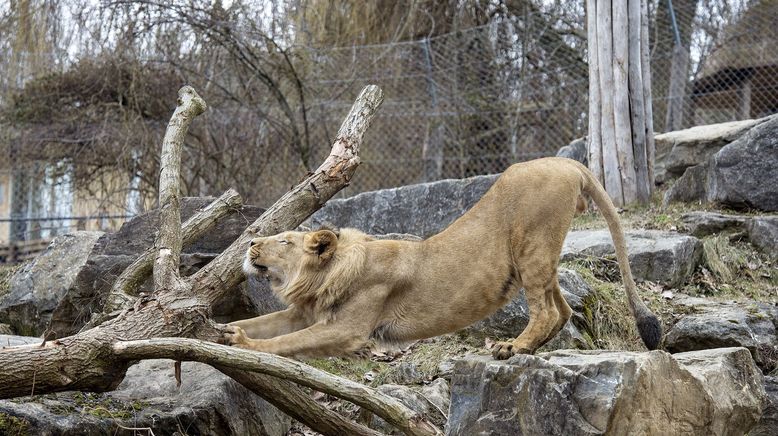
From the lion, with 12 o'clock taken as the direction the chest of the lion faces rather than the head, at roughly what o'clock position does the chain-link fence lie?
The chain-link fence is roughly at 3 o'clock from the lion.

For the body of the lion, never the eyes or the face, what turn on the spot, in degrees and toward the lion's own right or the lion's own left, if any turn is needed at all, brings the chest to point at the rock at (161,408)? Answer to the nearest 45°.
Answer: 0° — it already faces it

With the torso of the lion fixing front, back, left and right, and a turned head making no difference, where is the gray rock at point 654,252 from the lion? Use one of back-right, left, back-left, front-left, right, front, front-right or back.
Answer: back-right

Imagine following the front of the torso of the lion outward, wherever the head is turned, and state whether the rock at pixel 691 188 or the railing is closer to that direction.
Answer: the railing

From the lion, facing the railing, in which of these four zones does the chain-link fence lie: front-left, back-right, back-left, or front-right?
front-right

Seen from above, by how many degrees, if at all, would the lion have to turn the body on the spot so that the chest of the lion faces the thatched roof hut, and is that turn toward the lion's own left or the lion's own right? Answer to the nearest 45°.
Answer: approximately 135° to the lion's own right

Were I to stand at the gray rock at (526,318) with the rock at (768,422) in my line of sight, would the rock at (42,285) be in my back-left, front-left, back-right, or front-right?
back-right

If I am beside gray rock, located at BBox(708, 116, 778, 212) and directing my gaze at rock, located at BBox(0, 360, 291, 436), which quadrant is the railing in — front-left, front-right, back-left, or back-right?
front-right

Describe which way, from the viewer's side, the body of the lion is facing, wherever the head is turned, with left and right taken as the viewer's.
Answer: facing to the left of the viewer

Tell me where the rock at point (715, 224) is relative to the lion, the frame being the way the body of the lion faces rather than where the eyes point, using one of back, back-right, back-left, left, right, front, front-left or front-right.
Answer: back-right

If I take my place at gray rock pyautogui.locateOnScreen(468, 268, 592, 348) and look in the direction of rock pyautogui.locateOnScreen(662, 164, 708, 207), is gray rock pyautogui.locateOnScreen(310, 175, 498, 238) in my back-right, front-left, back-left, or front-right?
front-left

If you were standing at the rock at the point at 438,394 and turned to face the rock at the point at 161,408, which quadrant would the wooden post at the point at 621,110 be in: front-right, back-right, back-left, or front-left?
back-right

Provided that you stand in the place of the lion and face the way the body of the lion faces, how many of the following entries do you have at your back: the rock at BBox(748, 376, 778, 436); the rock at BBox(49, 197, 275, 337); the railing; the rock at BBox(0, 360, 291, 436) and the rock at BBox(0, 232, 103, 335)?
1

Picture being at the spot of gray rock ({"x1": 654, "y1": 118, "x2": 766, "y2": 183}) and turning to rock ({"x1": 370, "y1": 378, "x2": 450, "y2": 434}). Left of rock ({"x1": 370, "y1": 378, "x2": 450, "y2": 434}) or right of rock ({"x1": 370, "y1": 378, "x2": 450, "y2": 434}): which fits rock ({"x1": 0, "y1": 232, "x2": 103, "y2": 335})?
right

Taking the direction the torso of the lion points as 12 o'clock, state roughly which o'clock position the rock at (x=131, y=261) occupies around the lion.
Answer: The rock is roughly at 1 o'clock from the lion.

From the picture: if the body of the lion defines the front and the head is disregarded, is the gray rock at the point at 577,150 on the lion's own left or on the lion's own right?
on the lion's own right
